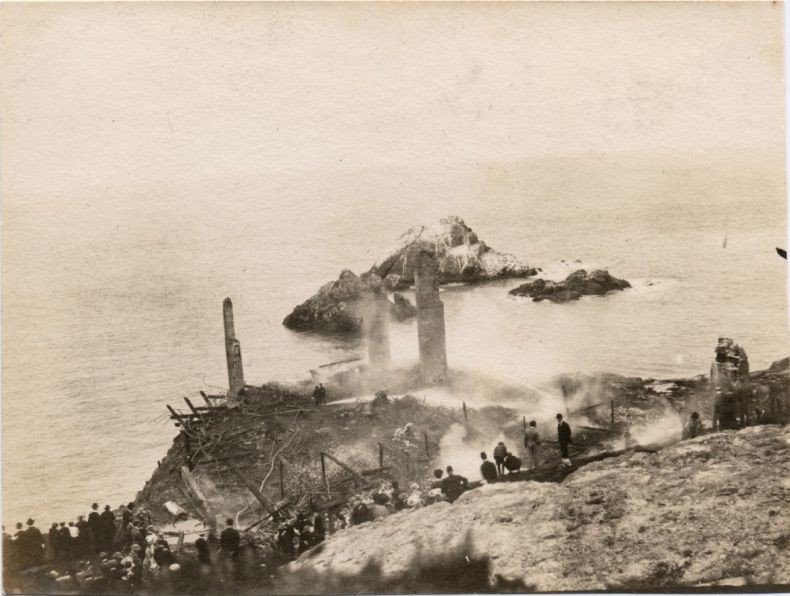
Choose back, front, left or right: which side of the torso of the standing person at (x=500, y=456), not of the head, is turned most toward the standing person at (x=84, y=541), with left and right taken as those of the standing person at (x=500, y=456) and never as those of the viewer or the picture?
left

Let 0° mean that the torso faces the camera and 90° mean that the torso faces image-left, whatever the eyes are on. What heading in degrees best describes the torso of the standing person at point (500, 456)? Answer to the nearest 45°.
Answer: approximately 180°

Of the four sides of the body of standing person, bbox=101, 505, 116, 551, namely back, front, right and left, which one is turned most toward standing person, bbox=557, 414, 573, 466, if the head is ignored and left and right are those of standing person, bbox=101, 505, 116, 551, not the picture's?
right

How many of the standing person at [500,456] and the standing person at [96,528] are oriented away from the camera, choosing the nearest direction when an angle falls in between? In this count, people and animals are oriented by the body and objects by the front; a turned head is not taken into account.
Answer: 2

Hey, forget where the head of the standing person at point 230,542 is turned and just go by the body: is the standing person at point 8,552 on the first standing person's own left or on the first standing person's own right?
on the first standing person's own left

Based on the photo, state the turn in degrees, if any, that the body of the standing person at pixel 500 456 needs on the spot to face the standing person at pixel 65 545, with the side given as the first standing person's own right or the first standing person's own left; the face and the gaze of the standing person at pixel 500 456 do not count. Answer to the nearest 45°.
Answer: approximately 90° to the first standing person's own left

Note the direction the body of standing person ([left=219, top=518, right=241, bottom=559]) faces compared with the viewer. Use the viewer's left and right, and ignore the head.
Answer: facing away from the viewer

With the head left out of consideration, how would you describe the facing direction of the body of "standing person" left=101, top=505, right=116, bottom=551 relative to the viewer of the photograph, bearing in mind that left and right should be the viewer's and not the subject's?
facing away from the viewer

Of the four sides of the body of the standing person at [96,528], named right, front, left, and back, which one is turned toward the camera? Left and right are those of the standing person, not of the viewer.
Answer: back

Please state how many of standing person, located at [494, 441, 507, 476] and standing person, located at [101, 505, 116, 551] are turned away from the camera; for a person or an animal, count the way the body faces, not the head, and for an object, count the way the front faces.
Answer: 2
